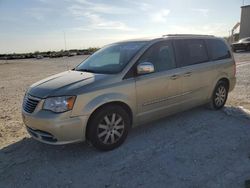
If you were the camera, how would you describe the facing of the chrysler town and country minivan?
facing the viewer and to the left of the viewer

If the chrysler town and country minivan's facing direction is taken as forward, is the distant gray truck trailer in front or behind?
behind
